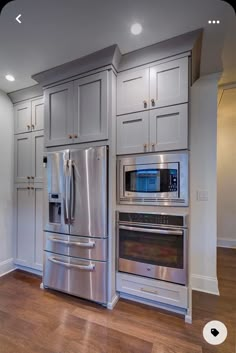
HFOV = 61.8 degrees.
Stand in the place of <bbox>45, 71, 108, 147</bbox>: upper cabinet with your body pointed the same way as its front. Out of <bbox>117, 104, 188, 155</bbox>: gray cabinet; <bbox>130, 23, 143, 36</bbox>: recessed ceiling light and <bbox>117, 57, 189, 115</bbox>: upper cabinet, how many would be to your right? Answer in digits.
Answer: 0

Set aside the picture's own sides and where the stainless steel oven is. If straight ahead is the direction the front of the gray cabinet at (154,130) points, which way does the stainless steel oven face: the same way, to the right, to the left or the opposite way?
the same way

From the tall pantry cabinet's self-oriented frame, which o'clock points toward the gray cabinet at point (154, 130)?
The gray cabinet is roughly at 9 o'clock from the tall pantry cabinet.

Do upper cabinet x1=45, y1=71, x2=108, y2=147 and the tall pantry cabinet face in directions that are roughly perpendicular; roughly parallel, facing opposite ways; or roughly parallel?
roughly parallel

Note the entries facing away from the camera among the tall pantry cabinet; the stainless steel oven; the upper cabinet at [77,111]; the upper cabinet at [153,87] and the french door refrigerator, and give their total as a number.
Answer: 0

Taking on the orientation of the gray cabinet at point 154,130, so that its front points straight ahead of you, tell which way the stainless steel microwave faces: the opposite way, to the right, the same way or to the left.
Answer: the same way

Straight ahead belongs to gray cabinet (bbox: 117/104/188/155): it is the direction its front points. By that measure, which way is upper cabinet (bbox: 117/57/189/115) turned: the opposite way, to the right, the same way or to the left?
the same way

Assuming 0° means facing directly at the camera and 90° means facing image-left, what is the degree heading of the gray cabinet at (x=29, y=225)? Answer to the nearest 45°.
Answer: approximately 45°

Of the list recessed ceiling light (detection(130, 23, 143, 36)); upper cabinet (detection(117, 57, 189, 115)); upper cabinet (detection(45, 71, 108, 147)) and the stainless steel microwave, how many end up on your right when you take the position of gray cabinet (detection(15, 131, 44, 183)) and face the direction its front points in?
0

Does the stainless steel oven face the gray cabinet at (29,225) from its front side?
no

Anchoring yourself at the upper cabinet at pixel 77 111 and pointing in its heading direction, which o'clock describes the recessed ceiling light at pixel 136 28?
The recessed ceiling light is roughly at 9 o'clock from the upper cabinet.

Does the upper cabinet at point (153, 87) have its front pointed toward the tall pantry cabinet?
no

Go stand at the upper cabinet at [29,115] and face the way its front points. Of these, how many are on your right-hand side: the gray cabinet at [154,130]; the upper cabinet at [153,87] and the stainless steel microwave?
0

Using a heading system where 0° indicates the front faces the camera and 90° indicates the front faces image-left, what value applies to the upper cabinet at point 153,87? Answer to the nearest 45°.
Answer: approximately 45°

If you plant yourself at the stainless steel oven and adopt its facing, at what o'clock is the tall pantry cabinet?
The tall pantry cabinet is roughly at 2 o'clock from the stainless steel oven.

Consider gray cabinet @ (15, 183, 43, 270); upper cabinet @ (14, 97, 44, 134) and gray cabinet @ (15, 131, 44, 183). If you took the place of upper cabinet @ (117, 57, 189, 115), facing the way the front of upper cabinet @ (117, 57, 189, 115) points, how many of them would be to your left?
0

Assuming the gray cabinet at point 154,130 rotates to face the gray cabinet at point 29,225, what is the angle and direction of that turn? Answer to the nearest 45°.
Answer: approximately 45° to its right

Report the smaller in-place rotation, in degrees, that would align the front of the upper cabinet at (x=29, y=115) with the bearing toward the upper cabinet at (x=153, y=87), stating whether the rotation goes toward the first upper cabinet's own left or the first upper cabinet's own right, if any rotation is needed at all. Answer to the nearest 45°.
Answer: approximately 90° to the first upper cabinet's own left

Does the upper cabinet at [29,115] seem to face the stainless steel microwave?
no

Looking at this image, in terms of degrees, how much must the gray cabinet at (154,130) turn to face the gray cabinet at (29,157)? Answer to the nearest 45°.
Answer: approximately 45° to its right

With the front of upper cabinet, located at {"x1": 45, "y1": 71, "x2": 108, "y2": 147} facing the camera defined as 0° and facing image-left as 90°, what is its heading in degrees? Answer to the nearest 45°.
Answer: approximately 45°

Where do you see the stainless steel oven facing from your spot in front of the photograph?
facing the viewer and to the left of the viewer
